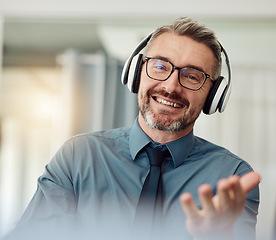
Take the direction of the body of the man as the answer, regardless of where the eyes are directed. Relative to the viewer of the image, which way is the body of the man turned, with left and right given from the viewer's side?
facing the viewer

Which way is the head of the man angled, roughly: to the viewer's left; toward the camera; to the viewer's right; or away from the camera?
toward the camera
